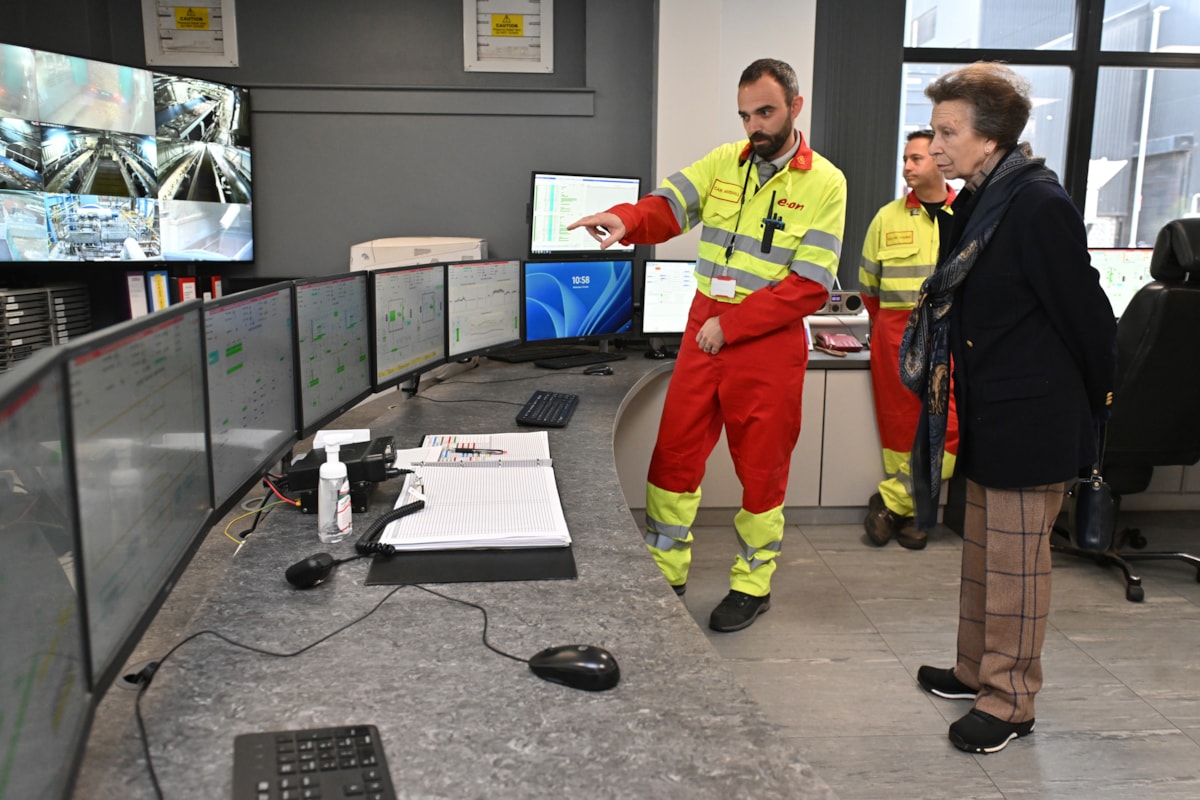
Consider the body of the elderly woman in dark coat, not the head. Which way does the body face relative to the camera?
to the viewer's left

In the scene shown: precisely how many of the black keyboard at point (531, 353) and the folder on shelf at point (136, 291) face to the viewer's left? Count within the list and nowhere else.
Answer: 0

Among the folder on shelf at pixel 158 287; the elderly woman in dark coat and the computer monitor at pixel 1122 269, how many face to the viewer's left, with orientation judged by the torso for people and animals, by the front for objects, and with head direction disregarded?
1

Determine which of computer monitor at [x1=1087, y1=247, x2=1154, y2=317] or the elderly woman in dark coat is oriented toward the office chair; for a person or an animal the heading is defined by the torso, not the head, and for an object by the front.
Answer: the computer monitor

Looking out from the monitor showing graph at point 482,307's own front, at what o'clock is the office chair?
The office chair is roughly at 11 o'clock from the monitor showing graph.

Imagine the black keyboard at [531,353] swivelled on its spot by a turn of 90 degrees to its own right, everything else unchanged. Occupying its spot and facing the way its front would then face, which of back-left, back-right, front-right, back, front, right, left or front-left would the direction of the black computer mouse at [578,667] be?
front-left

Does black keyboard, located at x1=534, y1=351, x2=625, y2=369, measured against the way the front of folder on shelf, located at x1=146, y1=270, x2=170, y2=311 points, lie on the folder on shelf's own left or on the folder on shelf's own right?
on the folder on shelf's own left

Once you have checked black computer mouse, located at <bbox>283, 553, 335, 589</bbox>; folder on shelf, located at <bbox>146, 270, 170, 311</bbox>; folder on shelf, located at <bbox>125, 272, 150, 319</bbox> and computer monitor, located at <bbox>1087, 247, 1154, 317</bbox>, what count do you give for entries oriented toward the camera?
3

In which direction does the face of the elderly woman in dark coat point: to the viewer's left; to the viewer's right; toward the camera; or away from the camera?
to the viewer's left

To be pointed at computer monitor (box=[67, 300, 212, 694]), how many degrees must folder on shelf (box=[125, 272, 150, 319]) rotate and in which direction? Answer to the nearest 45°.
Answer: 0° — it already faces it
